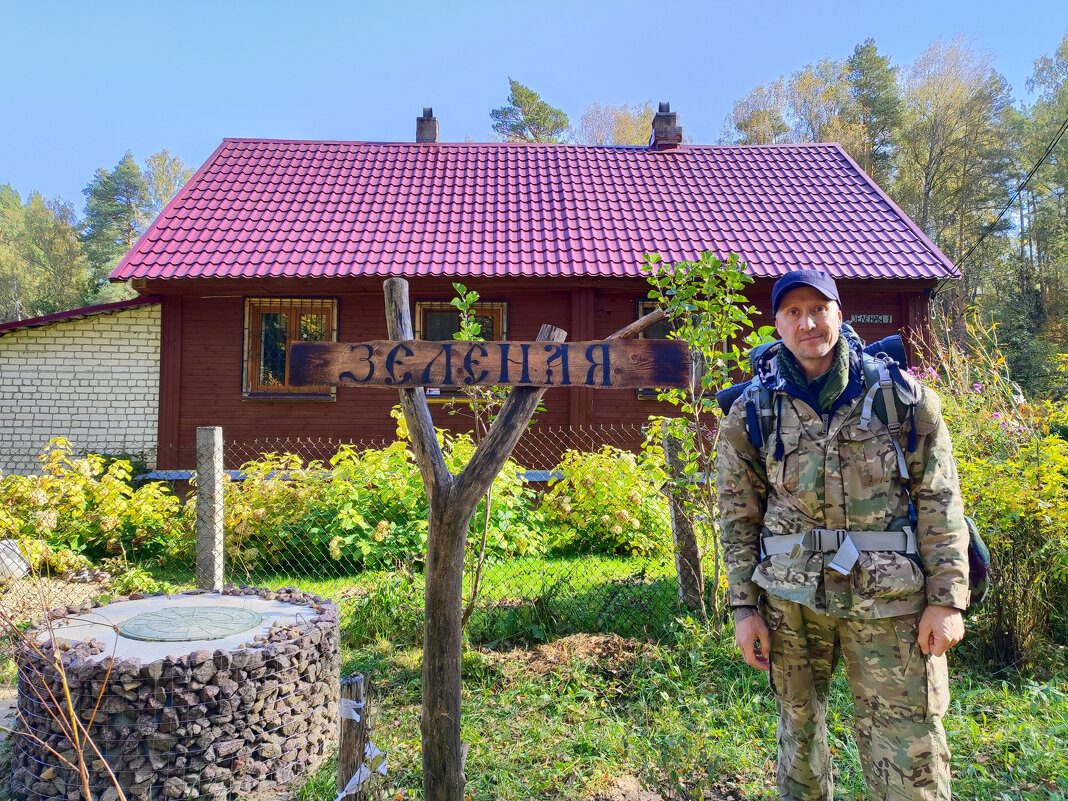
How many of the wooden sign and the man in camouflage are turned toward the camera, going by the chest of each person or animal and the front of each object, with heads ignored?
2

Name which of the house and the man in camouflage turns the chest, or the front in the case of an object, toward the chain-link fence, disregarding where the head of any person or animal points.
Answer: the house

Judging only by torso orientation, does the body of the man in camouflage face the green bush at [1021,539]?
no

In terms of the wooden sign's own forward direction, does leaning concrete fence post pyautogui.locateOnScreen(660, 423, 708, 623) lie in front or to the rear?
to the rear

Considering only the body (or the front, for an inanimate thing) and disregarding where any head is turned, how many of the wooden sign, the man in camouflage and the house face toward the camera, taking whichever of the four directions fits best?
3

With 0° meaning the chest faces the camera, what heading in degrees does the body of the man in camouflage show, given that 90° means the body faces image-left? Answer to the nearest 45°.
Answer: approximately 0°

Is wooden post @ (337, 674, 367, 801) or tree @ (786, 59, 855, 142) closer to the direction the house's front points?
the wooden post

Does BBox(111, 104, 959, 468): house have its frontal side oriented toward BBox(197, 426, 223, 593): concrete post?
yes

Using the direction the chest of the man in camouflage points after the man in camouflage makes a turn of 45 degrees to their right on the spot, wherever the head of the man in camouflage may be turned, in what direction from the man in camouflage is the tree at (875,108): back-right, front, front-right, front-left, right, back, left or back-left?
back-right

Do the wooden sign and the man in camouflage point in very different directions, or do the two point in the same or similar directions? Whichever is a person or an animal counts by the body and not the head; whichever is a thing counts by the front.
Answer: same or similar directions

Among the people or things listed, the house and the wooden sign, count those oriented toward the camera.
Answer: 2

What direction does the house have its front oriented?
toward the camera

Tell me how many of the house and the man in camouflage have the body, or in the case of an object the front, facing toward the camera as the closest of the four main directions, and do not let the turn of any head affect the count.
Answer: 2

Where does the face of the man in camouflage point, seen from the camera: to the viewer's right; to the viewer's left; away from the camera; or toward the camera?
toward the camera

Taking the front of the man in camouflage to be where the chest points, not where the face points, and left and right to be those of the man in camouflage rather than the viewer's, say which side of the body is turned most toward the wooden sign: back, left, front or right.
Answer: right

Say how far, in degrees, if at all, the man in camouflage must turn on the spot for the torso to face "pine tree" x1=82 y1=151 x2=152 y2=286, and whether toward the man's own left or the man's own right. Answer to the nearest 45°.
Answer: approximately 135° to the man's own right

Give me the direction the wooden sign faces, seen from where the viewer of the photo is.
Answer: facing the viewer
